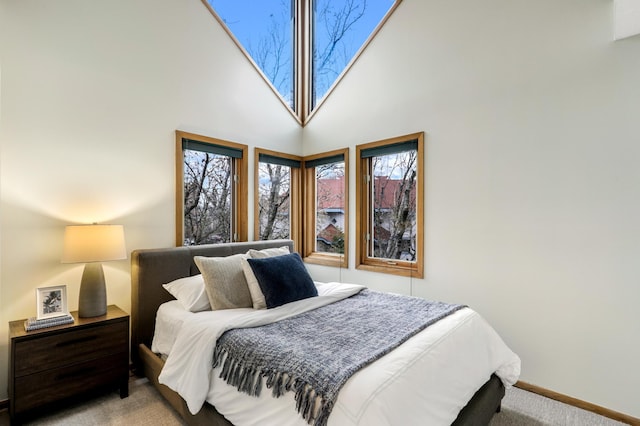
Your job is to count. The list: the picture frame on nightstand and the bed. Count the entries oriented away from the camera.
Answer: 0

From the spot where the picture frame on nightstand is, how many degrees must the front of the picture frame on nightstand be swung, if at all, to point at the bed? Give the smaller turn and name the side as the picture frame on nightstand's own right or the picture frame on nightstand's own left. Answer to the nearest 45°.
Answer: approximately 90° to the picture frame on nightstand's own left

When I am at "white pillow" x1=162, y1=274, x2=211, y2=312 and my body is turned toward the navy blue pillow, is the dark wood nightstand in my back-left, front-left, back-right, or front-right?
back-right

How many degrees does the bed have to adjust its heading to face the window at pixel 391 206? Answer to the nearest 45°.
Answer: approximately 90° to its left

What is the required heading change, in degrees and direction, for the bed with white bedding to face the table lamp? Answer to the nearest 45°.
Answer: approximately 135° to its right

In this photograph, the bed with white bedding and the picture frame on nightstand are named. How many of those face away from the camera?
0

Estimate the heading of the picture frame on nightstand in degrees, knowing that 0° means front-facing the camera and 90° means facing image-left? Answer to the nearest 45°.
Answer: approximately 0°

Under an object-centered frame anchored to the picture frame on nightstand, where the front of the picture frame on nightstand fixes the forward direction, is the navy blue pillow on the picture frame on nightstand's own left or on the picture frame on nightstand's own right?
on the picture frame on nightstand's own left

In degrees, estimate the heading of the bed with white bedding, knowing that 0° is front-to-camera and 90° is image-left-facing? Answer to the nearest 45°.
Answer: approximately 315°

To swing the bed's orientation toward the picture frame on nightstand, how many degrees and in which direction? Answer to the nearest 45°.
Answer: approximately 90° to its right

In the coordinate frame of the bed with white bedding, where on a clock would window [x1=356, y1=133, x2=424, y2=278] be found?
The window is roughly at 8 o'clock from the bed with white bedding.
